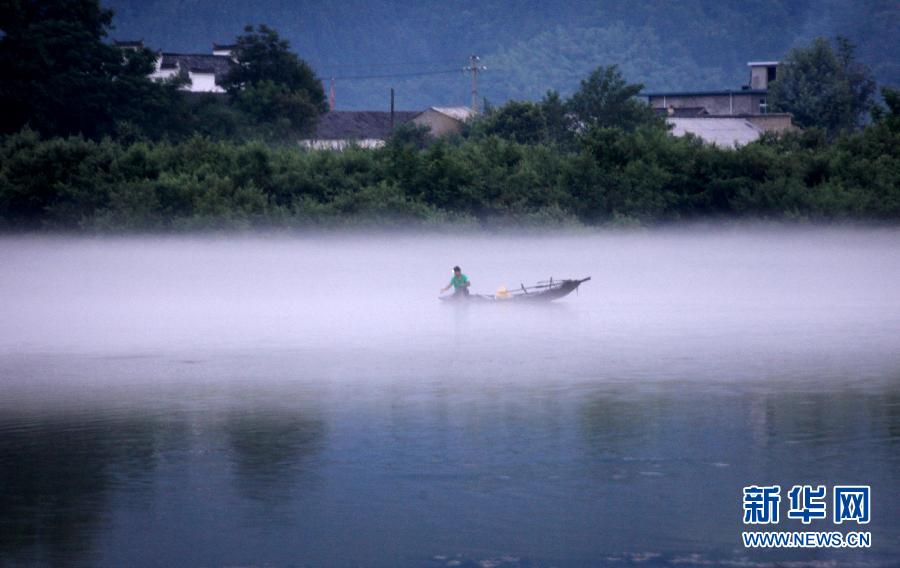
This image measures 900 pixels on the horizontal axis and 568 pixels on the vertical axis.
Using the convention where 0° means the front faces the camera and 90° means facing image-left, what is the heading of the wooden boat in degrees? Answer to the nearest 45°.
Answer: approximately 270°
